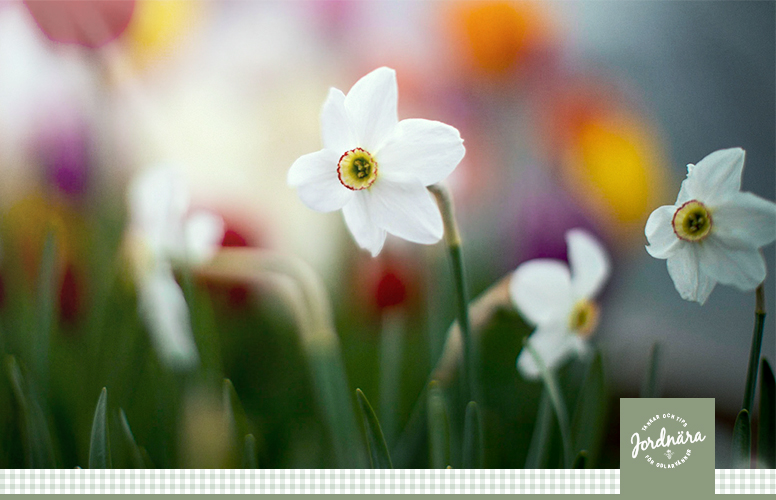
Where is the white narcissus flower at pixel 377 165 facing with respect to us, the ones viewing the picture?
facing the viewer and to the left of the viewer

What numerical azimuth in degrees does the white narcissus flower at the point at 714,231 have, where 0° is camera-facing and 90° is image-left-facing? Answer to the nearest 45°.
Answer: approximately 45°

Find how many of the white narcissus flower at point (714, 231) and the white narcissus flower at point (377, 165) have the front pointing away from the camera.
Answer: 0
